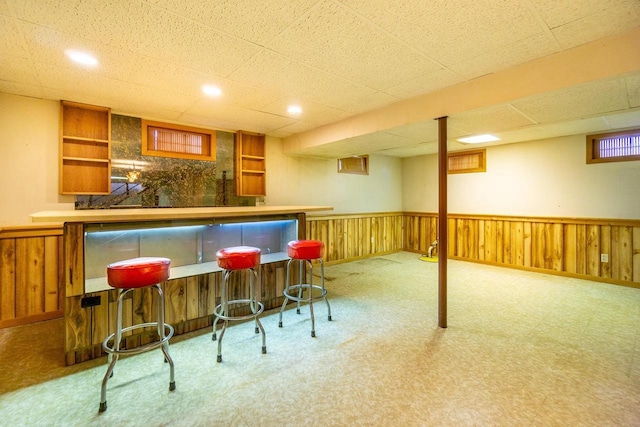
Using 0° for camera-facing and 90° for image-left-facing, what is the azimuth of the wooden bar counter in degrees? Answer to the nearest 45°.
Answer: approximately 315°

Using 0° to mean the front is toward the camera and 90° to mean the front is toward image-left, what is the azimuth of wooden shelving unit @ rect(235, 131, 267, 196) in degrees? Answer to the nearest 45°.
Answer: approximately 315°

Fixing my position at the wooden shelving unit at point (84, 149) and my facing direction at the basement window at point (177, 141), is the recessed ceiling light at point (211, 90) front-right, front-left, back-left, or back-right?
front-right

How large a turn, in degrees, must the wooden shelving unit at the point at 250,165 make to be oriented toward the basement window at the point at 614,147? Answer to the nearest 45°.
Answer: approximately 45° to its left

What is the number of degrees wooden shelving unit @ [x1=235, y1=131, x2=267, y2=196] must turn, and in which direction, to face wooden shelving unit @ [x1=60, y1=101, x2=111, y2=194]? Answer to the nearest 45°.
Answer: approximately 90° to its right

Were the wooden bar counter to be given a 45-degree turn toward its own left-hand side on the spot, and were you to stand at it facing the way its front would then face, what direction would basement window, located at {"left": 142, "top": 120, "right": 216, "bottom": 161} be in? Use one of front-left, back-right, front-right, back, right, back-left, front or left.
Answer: left

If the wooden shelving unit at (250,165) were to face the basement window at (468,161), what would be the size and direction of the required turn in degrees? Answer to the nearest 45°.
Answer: approximately 45° to its left

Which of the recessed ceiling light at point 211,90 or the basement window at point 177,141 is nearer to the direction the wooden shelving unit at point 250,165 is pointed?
the recessed ceiling light

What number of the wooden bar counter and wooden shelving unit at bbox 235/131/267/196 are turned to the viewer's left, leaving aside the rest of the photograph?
0

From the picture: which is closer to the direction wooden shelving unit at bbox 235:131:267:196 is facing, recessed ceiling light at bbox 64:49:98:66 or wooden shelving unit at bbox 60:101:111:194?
the recessed ceiling light

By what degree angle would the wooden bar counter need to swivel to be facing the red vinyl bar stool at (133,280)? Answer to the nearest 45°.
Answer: approximately 45° to its right

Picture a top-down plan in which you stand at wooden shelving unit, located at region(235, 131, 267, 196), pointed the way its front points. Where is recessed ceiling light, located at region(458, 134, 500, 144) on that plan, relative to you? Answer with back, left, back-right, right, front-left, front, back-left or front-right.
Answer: front-left
